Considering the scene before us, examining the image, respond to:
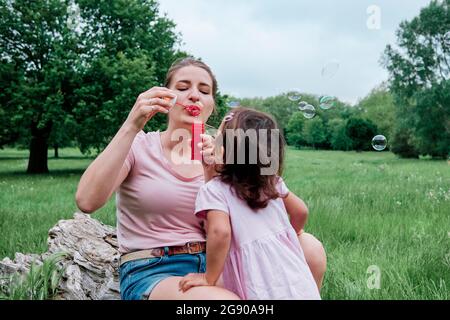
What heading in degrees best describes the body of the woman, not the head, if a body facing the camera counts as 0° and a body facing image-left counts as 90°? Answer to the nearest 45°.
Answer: approximately 315°

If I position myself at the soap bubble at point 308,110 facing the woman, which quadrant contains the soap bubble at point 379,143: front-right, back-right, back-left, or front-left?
back-left

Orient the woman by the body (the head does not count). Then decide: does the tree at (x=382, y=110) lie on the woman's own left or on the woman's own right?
on the woman's own left

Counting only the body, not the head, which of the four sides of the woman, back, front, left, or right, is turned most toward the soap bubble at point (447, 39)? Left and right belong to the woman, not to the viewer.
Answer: left

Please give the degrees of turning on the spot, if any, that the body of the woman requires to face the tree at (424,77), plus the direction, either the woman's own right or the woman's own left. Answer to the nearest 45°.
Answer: approximately 90° to the woman's own left

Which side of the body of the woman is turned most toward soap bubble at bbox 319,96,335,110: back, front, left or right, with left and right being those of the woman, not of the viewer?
left

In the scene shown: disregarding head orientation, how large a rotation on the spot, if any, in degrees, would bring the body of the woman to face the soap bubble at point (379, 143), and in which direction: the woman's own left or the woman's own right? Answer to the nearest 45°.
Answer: approximately 90° to the woman's own left

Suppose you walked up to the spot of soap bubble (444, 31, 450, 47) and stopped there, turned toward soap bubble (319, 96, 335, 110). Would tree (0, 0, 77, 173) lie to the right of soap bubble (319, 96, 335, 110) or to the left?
right

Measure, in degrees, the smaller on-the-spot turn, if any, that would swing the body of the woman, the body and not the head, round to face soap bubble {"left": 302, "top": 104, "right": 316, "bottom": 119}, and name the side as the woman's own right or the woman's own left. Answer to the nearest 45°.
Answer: approximately 90° to the woman's own left
